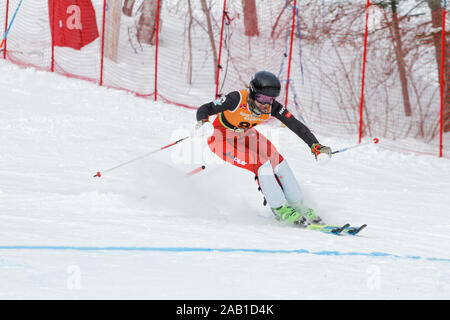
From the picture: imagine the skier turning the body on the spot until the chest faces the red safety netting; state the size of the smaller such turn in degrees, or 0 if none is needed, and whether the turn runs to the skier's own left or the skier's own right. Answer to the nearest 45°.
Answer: approximately 135° to the skier's own left

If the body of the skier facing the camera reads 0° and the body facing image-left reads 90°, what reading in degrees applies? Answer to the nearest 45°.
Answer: approximately 315°
